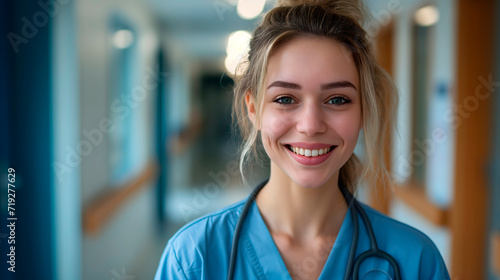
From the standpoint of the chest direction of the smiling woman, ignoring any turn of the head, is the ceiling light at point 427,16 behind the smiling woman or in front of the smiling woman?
behind

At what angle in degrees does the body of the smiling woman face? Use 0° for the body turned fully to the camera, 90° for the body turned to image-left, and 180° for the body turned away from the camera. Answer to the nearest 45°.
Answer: approximately 0°

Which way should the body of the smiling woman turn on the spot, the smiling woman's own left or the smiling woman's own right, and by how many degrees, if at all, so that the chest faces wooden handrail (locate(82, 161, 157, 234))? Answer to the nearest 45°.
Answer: approximately 135° to the smiling woman's own right

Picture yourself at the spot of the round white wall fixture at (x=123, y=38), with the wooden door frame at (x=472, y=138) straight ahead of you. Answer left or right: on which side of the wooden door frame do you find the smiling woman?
right

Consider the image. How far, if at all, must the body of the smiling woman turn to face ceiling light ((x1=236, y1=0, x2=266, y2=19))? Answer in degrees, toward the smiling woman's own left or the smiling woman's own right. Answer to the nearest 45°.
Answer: approximately 180°
